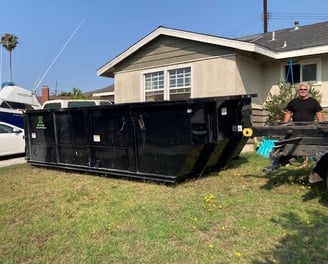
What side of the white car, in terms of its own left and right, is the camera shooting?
right

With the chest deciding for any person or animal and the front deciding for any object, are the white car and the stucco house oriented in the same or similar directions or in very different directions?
very different directions

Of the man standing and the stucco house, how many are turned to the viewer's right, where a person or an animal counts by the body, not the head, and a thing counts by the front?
0

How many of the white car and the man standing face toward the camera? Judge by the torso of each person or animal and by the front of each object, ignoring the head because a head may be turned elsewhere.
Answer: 1

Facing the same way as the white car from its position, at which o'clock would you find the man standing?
The man standing is roughly at 2 o'clock from the white car.

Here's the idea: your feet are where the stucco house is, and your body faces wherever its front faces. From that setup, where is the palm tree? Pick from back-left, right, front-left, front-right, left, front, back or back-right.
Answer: right

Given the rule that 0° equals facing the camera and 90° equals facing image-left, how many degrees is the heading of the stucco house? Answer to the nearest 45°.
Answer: approximately 45°

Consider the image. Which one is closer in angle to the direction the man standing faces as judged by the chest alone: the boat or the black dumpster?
the black dumpster
